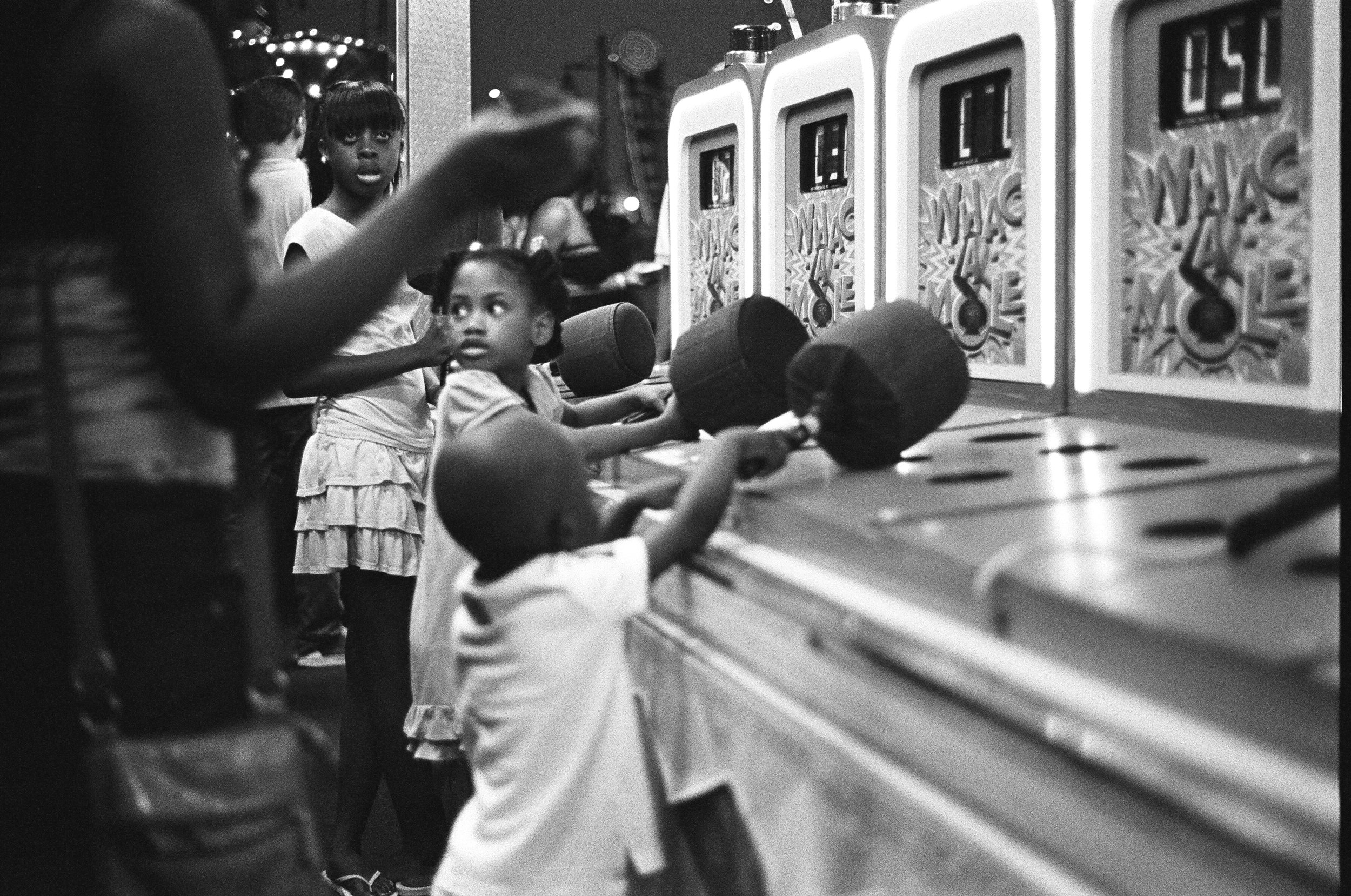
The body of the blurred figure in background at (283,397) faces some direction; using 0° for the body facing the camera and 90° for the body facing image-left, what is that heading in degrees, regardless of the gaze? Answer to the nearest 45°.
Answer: approximately 225°

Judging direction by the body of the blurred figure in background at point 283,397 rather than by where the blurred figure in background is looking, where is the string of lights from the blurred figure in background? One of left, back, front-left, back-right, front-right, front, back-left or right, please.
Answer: front-left

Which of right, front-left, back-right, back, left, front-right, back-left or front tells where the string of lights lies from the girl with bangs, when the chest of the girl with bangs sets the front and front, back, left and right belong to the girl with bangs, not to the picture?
back-left

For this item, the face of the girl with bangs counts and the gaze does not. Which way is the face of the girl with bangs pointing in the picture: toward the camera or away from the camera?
toward the camera

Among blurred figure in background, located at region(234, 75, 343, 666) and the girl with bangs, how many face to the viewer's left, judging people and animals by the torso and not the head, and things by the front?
0

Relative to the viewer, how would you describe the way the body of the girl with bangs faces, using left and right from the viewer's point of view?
facing the viewer and to the right of the viewer
